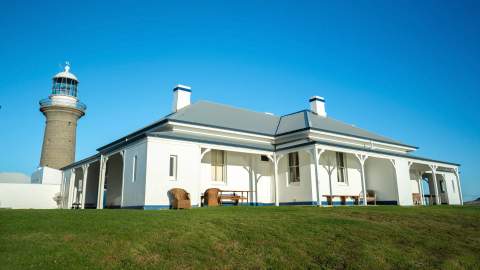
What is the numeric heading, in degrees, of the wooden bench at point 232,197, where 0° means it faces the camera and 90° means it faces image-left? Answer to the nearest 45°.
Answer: approximately 0°

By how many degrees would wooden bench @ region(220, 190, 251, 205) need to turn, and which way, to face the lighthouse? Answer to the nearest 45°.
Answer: approximately 135° to its right

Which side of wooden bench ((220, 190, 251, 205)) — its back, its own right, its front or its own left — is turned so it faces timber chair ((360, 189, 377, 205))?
left

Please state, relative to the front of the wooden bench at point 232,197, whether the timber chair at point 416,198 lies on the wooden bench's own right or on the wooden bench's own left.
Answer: on the wooden bench's own left

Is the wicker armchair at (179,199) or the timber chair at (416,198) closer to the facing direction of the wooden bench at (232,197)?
the wicker armchair
